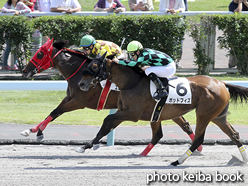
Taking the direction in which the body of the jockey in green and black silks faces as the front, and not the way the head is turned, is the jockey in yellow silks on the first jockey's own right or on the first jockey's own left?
on the first jockey's own right

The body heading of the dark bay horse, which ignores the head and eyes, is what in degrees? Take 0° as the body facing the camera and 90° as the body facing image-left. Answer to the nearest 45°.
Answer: approximately 90°

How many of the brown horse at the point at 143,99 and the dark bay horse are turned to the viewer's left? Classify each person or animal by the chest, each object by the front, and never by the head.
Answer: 2

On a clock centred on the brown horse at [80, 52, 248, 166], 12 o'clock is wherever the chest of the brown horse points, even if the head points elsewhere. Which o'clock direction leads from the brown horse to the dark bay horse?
The dark bay horse is roughly at 1 o'clock from the brown horse.

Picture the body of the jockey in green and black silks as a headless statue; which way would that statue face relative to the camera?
to the viewer's left

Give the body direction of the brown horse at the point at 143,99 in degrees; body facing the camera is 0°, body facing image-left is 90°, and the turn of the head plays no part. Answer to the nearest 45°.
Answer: approximately 90°

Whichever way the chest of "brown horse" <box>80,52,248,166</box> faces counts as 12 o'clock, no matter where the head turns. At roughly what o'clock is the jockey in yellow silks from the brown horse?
The jockey in yellow silks is roughly at 2 o'clock from the brown horse.

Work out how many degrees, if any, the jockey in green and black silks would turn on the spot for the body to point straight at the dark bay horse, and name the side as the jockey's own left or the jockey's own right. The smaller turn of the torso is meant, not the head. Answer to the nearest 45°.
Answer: approximately 45° to the jockey's own right
